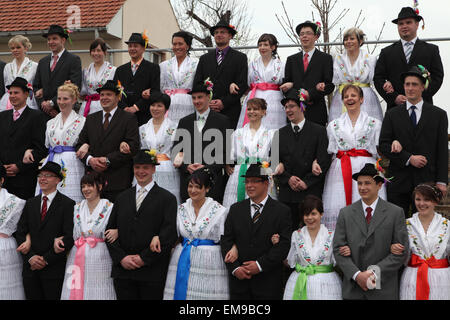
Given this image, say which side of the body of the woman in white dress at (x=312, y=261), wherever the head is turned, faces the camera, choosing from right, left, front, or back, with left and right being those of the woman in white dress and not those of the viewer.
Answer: front

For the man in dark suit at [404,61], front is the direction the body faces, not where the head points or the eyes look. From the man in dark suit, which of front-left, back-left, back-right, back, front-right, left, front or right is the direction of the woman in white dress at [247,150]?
front-right

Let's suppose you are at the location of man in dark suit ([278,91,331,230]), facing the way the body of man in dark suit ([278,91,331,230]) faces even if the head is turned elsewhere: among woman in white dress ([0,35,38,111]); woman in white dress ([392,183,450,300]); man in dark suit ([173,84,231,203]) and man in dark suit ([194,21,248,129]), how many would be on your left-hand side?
1

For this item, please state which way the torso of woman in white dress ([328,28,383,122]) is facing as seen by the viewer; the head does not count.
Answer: toward the camera

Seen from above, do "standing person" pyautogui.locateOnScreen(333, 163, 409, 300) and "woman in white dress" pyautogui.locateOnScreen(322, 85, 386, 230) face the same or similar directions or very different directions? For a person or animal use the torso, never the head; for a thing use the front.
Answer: same or similar directions

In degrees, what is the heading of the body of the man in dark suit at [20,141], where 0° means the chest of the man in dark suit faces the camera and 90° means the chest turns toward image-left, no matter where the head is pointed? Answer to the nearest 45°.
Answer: approximately 45°

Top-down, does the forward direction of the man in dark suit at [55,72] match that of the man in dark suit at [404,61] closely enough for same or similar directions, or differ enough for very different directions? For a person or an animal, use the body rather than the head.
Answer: same or similar directions

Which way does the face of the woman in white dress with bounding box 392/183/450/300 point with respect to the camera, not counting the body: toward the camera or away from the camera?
toward the camera

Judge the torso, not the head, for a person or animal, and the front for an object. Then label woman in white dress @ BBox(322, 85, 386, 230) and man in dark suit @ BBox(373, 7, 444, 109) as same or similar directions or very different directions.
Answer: same or similar directions

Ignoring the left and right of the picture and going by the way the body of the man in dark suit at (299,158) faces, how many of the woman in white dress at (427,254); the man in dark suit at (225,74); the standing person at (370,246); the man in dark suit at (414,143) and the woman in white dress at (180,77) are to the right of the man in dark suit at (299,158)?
2

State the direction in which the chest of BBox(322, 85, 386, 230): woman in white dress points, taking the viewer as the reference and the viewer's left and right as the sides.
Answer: facing the viewer

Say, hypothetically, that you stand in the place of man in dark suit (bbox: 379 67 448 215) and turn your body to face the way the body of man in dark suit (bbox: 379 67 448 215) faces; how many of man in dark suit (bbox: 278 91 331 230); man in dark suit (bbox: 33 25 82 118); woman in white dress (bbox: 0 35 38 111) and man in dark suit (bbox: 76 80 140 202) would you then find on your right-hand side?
4

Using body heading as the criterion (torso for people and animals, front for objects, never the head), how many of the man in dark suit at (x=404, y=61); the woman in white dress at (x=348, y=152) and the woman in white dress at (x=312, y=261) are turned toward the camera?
3

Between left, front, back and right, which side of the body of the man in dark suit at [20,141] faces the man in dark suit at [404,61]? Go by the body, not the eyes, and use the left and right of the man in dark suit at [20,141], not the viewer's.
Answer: left

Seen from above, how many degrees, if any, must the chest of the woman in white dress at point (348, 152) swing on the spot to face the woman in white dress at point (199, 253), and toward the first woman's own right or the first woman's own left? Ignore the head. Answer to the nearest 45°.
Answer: approximately 45° to the first woman's own right

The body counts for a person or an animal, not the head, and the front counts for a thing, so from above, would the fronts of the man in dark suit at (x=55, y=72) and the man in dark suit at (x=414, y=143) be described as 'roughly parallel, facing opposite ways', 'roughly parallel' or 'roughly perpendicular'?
roughly parallel

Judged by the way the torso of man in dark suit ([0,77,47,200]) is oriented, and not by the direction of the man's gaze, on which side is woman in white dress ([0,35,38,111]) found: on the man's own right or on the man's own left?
on the man's own right
